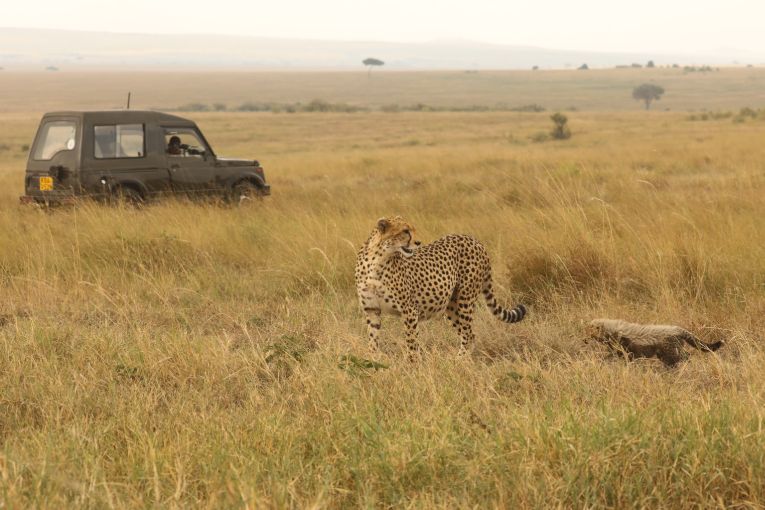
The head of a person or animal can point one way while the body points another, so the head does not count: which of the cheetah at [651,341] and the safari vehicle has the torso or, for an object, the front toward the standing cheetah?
the cheetah

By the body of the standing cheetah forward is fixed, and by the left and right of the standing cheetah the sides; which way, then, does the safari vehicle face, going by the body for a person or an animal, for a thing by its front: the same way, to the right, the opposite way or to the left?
the opposite way

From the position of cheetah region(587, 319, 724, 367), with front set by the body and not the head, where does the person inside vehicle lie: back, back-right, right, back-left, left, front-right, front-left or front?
front-right

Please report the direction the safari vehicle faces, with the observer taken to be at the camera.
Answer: facing away from the viewer and to the right of the viewer

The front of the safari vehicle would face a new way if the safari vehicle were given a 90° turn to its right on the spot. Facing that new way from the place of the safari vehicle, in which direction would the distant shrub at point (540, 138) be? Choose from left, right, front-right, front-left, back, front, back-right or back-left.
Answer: left

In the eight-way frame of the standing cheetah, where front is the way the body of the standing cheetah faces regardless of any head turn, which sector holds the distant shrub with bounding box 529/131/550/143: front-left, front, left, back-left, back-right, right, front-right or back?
back-right

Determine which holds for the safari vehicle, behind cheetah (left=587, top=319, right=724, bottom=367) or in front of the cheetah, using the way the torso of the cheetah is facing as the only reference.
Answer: in front

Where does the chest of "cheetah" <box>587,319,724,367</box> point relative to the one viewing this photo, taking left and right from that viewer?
facing to the left of the viewer

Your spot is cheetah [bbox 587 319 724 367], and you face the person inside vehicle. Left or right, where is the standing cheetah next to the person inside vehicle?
left

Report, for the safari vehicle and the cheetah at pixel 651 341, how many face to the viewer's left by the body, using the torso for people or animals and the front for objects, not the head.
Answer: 1

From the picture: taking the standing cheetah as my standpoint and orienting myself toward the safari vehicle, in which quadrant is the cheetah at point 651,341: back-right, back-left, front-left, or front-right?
back-right

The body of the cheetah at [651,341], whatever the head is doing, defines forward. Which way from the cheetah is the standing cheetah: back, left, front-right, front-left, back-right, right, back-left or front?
front
